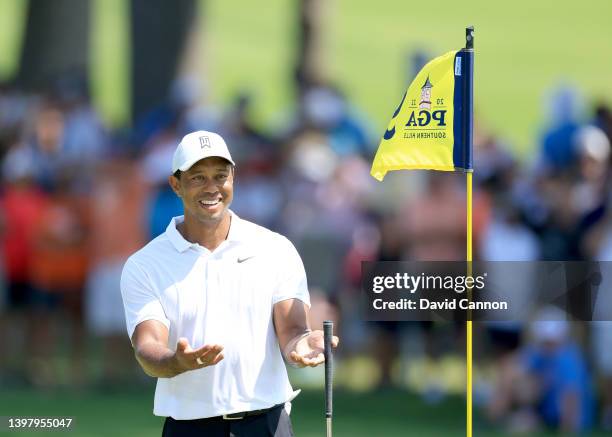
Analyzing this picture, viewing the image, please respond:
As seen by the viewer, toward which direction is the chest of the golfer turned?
toward the camera

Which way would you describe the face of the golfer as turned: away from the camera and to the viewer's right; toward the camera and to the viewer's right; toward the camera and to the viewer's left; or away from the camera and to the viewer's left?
toward the camera and to the viewer's right

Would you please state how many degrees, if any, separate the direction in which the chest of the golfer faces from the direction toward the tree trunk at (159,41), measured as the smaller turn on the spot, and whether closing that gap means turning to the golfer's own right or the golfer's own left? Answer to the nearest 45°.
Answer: approximately 180°

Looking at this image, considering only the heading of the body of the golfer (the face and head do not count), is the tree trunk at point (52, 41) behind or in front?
behind
